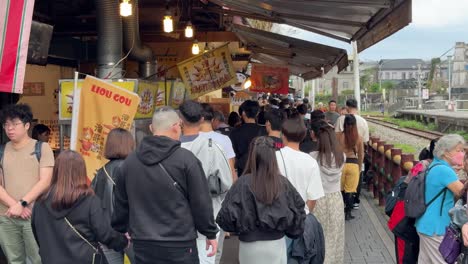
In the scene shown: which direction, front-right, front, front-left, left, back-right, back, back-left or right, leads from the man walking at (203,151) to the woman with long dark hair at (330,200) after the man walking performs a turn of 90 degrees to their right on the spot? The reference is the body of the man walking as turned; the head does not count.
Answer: front-left

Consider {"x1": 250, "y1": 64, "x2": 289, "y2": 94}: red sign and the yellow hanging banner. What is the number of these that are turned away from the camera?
0

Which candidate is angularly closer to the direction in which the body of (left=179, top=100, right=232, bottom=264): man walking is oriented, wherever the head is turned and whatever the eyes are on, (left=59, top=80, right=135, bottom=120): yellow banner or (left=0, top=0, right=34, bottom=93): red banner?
the yellow banner

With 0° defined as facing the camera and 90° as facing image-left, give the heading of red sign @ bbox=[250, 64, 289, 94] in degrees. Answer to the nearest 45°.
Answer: approximately 0°

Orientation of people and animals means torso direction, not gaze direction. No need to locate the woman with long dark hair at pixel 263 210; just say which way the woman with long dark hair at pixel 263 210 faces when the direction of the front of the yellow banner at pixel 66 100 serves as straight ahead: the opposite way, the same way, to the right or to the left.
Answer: the opposite way

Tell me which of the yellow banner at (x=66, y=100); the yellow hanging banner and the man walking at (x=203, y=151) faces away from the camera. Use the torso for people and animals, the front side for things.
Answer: the man walking

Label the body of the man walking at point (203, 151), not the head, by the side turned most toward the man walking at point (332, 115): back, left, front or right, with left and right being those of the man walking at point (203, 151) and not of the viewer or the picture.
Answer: front

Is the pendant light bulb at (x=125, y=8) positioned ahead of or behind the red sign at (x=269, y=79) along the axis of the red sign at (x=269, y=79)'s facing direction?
ahead

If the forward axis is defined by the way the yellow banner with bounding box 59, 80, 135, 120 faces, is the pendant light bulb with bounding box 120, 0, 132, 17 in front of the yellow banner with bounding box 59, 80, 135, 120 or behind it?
in front

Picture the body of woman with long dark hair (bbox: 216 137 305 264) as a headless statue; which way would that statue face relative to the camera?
away from the camera

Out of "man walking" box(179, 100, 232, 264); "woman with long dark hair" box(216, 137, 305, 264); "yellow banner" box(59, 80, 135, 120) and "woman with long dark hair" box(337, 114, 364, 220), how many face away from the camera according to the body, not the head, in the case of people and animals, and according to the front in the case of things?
3

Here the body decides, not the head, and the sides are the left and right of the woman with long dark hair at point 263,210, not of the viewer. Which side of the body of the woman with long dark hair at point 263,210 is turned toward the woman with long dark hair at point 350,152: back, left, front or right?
front

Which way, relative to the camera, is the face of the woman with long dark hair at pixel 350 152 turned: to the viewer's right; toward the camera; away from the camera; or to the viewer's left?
away from the camera

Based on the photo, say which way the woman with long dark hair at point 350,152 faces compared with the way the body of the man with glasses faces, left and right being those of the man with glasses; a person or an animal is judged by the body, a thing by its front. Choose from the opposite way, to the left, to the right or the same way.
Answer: the opposite way

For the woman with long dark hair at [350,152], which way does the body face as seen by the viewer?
away from the camera

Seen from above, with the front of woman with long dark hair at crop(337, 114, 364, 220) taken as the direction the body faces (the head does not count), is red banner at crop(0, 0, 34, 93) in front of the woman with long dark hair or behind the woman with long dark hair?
behind
